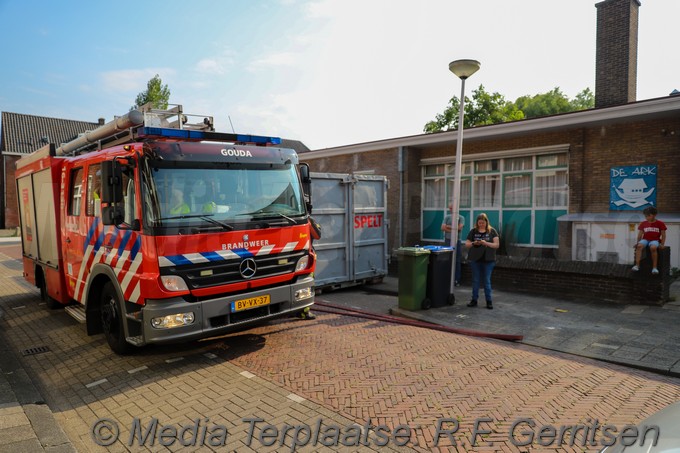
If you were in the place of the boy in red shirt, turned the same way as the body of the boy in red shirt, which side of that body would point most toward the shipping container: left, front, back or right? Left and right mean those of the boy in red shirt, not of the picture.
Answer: right

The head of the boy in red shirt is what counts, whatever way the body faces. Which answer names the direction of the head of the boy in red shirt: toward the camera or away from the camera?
toward the camera

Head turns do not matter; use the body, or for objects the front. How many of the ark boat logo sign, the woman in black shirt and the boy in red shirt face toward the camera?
3

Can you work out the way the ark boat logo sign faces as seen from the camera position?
facing the viewer

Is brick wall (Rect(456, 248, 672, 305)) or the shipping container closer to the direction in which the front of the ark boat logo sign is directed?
the brick wall

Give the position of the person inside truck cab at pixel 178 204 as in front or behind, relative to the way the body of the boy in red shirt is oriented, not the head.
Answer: in front

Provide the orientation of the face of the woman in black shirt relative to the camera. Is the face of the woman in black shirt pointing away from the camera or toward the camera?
toward the camera

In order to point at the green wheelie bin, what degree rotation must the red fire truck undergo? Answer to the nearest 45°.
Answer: approximately 45° to its left

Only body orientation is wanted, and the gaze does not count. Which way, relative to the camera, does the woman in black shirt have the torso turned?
toward the camera

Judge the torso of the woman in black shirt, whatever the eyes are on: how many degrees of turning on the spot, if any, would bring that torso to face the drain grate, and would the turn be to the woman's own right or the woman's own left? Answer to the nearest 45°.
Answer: approximately 45° to the woman's own right

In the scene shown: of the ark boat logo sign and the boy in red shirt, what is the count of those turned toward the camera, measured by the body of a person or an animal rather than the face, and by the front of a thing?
2

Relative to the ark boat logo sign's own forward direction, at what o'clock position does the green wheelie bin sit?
The green wheelie bin is roughly at 1 o'clock from the ark boat logo sign.

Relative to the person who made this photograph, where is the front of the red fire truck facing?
facing the viewer and to the right of the viewer

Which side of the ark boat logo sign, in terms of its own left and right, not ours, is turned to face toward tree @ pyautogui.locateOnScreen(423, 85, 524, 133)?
back
